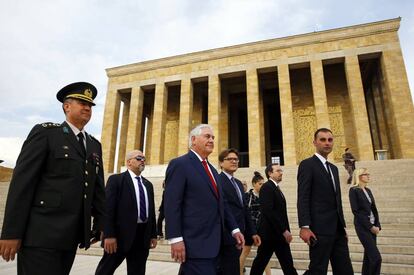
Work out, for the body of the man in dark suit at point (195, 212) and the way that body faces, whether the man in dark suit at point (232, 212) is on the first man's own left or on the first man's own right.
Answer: on the first man's own left

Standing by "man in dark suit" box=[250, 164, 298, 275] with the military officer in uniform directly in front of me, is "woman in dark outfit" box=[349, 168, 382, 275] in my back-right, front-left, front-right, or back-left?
back-left

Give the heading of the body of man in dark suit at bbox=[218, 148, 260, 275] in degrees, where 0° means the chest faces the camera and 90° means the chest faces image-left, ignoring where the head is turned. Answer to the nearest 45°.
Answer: approximately 315°

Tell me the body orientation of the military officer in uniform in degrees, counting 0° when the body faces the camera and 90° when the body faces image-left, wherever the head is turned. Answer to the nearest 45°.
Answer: approximately 315°

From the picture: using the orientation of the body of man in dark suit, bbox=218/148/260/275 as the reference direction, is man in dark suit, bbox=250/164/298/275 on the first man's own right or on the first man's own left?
on the first man's own left

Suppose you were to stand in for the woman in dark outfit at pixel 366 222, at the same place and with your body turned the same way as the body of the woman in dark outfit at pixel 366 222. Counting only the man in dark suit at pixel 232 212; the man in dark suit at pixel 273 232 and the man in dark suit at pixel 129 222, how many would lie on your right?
3

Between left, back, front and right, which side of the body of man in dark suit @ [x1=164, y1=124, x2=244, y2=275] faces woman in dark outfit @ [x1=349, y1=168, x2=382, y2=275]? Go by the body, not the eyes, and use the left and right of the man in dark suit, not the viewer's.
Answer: left

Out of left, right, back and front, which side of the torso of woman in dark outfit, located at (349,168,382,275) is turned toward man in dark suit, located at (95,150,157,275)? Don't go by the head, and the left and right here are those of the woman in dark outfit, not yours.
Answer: right
